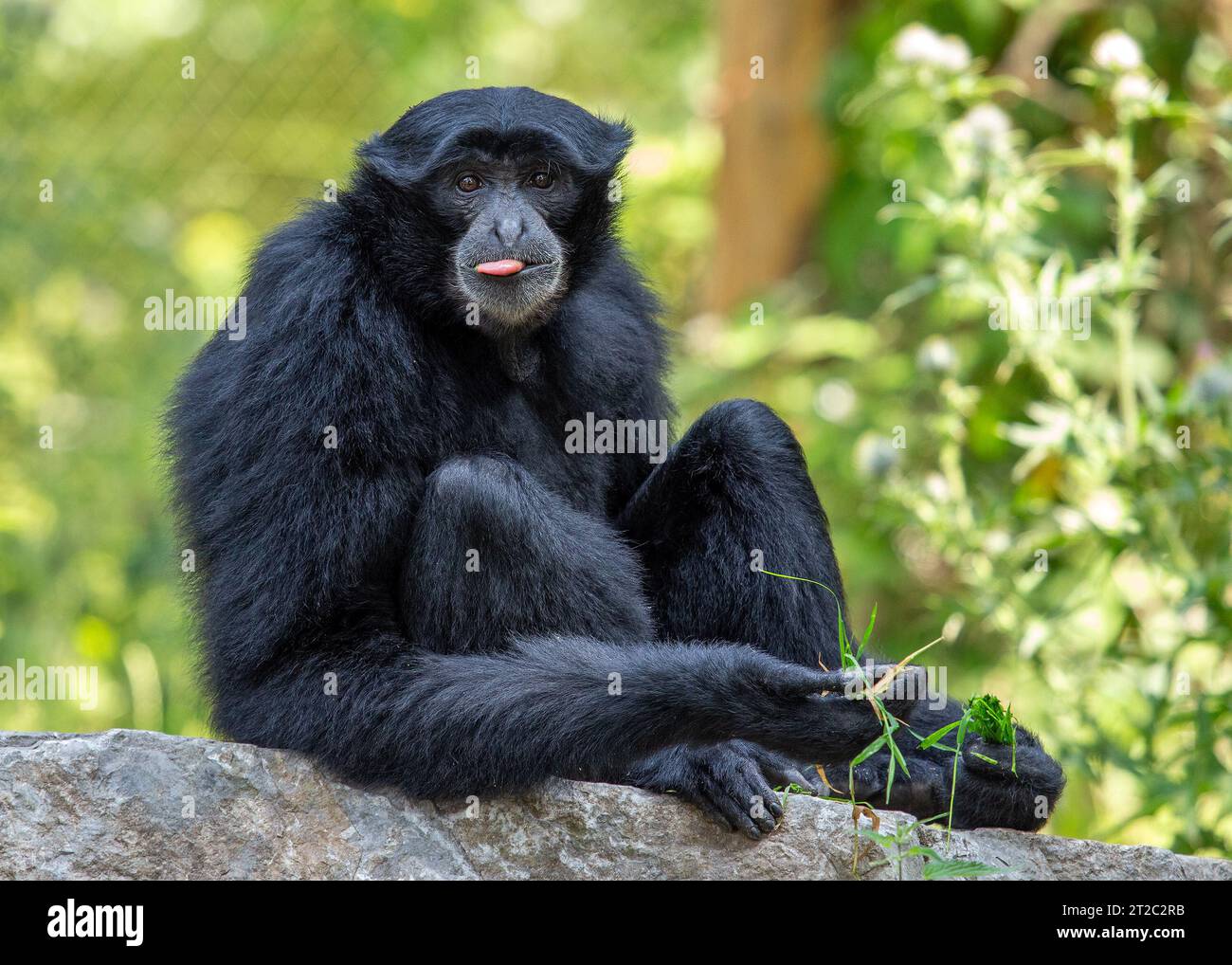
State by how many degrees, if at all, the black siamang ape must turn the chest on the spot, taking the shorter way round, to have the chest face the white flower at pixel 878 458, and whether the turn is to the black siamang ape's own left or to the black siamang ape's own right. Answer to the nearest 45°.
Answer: approximately 90° to the black siamang ape's own left

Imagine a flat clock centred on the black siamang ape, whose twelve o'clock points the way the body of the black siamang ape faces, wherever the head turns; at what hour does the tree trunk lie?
The tree trunk is roughly at 8 o'clock from the black siamang ape.

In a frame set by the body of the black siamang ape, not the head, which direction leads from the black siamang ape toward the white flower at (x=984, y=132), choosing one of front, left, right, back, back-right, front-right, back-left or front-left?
left

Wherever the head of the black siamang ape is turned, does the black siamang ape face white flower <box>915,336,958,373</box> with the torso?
no

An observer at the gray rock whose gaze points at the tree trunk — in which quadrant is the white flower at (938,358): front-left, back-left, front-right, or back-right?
front-right

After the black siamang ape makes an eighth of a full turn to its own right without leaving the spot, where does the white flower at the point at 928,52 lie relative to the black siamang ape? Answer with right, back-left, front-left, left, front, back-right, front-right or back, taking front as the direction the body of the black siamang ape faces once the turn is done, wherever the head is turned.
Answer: back-left

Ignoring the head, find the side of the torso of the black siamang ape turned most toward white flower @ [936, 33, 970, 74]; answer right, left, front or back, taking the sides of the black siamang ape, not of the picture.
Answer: left

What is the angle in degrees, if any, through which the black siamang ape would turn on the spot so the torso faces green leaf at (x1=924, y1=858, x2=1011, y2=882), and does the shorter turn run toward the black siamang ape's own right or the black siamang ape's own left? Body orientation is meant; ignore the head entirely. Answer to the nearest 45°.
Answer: approximately 45° to the black siamang ape's own left

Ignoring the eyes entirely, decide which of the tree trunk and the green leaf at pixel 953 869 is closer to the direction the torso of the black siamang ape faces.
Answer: the green leaf

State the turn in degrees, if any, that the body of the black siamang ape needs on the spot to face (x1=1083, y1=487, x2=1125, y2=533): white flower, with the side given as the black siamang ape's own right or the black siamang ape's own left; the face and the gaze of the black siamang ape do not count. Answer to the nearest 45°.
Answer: approximately 90° to the black siamang ape's own left
